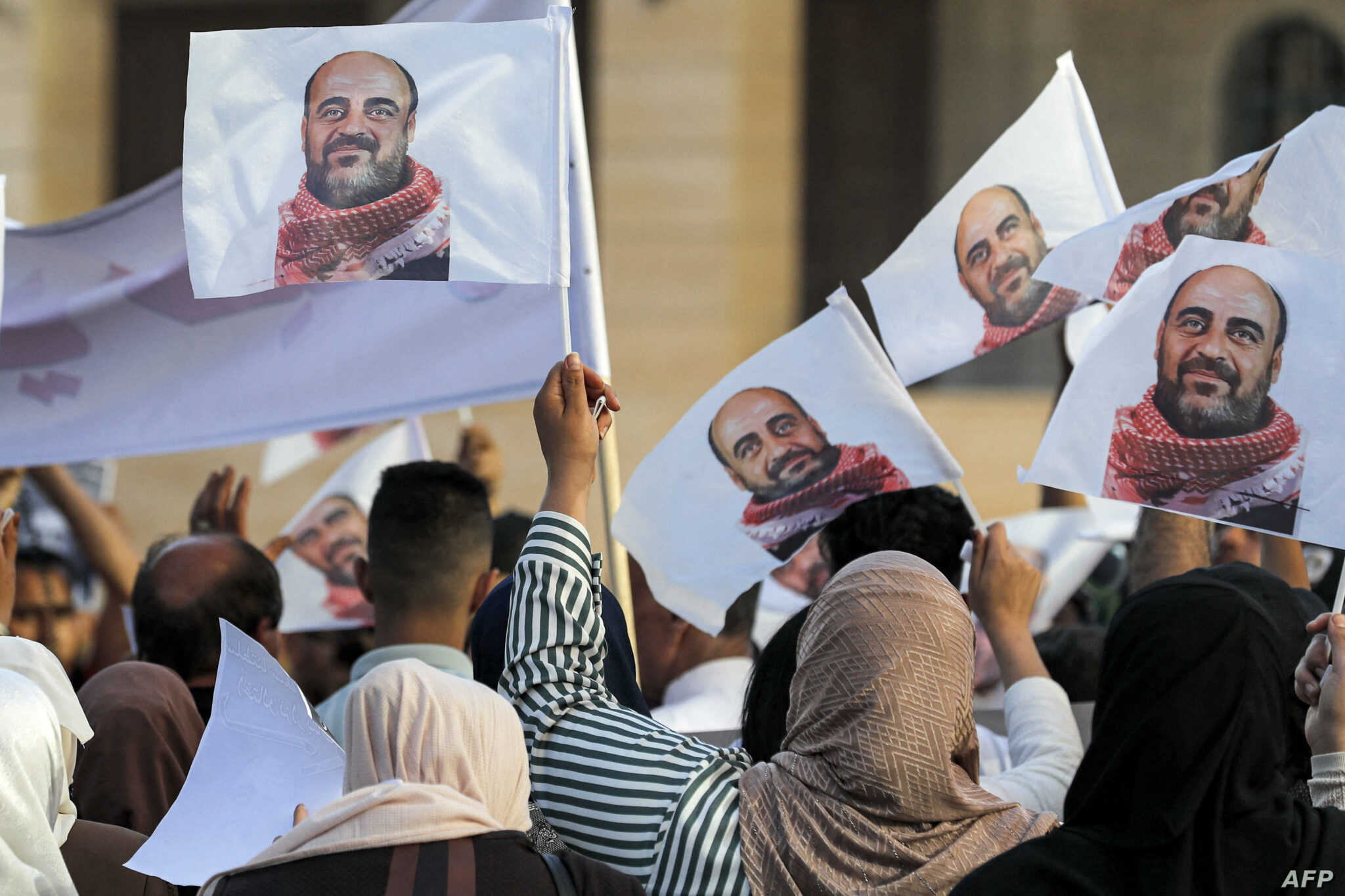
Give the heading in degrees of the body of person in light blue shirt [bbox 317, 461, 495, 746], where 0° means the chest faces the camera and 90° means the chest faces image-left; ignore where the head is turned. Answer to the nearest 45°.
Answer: approximately 180°

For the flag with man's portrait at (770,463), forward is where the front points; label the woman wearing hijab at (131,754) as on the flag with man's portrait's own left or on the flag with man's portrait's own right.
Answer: on the flag with man's portrait's own right

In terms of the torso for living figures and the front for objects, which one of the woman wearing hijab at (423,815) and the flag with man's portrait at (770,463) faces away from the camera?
the woman wearing hijab

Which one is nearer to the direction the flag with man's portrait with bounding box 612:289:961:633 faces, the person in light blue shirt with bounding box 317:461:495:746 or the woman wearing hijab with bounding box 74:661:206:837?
the woman wearing hijab

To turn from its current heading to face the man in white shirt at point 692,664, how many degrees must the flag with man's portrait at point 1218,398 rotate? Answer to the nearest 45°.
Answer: approximately 135° to its right

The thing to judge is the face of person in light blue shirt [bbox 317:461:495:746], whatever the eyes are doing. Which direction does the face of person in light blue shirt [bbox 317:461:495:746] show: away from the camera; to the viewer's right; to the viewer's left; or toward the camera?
away from the camera

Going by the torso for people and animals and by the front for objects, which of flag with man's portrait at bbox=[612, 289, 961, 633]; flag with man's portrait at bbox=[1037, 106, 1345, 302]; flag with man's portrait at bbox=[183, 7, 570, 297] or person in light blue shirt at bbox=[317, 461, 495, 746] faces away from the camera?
the person in light blue shirt

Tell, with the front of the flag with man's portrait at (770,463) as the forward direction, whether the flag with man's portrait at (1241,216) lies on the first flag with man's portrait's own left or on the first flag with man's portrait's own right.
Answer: on the first flag with man's portrait's own left

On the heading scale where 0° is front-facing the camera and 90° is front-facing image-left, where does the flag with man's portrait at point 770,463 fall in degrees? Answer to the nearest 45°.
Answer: approximately 0°

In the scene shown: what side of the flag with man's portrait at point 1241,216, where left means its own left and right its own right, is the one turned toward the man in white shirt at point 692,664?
right

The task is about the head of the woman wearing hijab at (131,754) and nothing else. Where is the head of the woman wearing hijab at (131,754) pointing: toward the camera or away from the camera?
away from the camera

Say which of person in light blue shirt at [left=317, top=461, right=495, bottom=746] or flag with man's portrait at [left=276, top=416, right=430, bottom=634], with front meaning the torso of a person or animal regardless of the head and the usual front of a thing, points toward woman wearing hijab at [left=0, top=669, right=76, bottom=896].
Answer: the flag with man's portrait

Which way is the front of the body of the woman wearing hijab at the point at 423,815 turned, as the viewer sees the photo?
away from the camera

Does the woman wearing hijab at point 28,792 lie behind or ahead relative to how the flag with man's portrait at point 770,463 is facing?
ahead
